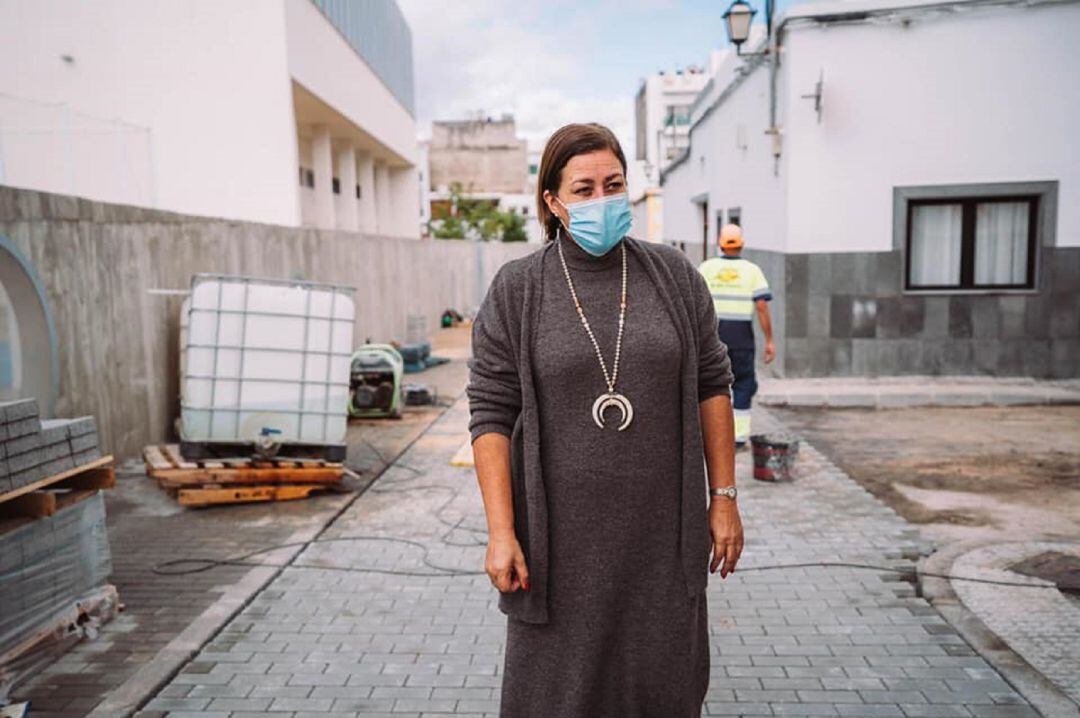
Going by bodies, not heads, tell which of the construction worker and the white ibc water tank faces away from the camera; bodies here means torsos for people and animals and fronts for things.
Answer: the construction worker

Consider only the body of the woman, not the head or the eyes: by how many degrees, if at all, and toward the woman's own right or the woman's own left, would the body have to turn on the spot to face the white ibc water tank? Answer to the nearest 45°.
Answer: approximately 135° to the woman's own right

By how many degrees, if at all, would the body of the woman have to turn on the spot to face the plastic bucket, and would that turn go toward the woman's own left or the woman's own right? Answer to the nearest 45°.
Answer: approximately 180°

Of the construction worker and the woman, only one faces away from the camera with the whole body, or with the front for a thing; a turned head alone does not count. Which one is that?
the construction worker

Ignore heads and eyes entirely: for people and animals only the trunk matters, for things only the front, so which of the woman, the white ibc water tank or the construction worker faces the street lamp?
the construction worker

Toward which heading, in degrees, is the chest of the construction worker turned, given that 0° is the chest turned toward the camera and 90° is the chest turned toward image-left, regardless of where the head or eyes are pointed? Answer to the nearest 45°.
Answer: approximately 180°

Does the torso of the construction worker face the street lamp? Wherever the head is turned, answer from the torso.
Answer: yes

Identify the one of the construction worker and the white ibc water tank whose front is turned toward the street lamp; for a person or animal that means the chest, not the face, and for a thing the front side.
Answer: the construction worker

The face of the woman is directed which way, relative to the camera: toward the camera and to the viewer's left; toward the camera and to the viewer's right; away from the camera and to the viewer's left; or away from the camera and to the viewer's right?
toward the camera and to the viewer's right

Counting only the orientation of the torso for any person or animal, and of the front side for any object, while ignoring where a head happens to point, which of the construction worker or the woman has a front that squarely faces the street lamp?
the construction worker

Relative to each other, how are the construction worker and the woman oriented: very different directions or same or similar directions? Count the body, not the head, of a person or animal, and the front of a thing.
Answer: very different directions

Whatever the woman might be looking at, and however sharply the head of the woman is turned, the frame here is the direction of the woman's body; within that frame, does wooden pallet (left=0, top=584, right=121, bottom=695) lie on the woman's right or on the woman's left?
on the woman's right
